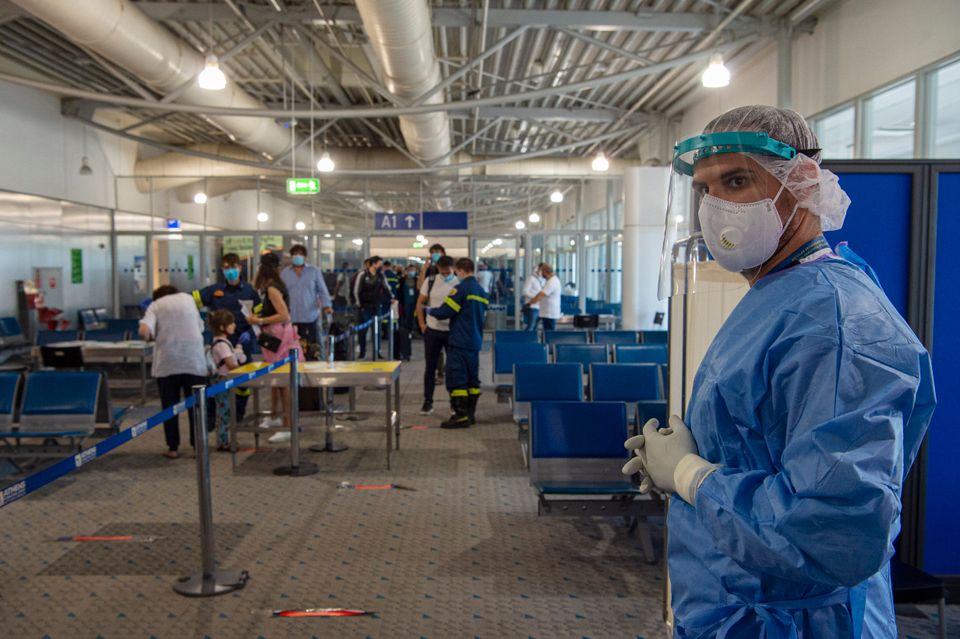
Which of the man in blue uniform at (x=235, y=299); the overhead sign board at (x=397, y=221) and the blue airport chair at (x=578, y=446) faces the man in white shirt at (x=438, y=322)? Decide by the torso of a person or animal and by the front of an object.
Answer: the overhead sign board

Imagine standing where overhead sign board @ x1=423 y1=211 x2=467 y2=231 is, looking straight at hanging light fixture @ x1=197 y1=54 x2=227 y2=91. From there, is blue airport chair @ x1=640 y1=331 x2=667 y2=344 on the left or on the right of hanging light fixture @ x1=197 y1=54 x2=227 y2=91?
left

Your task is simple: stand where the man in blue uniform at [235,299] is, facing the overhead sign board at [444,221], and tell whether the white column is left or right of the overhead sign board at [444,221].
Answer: right

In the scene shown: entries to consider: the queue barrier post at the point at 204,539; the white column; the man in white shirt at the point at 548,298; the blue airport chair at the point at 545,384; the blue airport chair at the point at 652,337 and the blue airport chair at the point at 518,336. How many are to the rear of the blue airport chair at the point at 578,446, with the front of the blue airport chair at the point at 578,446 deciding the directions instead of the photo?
5

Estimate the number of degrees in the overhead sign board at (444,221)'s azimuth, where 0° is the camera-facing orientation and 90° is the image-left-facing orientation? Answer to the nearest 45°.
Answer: approximately 0°

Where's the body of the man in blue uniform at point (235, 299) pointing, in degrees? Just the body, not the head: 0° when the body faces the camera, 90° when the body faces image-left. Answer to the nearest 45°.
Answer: approximately 0°

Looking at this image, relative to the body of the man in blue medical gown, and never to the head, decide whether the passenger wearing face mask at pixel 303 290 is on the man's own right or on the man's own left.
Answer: on the man's own right

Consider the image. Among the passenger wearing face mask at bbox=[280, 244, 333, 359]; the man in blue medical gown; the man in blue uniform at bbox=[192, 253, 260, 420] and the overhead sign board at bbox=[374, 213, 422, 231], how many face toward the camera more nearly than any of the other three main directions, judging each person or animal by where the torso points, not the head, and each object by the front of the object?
3
